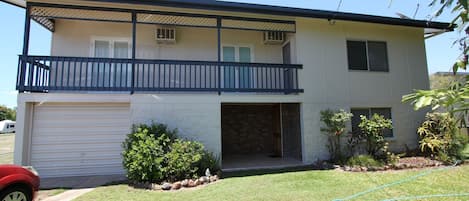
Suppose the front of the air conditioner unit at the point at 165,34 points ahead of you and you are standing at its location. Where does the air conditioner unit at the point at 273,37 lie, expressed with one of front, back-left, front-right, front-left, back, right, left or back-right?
left

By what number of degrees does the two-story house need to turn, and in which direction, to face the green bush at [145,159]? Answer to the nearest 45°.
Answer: approximately 45° to its right

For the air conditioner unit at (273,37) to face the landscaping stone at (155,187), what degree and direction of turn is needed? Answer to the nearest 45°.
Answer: approximately 45° to its right

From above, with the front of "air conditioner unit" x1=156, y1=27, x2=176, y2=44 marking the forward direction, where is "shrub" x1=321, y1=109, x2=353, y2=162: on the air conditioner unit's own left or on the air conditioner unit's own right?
on the air conditioner unit's own left

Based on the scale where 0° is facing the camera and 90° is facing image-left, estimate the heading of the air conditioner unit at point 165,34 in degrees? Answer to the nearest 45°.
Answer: approximately 0°

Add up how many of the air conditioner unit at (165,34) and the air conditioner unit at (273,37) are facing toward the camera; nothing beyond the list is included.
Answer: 2

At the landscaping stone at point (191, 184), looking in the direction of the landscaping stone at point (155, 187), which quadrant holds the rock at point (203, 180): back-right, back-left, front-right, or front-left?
back-right
